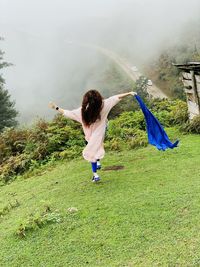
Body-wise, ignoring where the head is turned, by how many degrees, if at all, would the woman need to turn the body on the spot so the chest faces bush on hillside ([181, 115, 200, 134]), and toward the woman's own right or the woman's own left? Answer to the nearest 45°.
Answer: approximately 45° to the woman's own right

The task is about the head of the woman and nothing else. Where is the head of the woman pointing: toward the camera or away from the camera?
away from the camera

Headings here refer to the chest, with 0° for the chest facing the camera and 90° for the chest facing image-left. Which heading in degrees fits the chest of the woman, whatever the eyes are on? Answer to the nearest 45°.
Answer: approximately 180°

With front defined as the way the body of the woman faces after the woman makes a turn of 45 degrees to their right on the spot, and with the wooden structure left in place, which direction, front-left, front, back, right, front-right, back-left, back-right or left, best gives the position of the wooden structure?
front
